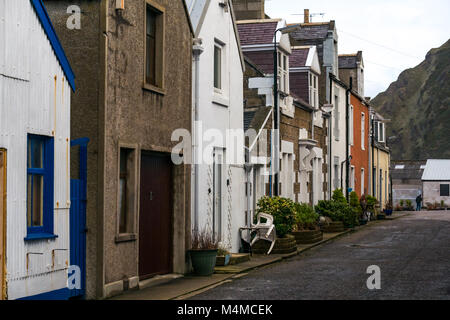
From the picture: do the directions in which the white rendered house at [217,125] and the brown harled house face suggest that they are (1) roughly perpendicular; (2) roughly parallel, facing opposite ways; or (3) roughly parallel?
roughly parallel

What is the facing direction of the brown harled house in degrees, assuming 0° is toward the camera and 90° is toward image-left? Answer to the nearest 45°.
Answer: approximately 315°

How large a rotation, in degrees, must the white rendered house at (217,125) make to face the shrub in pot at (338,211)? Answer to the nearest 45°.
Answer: approximately 135° to its left

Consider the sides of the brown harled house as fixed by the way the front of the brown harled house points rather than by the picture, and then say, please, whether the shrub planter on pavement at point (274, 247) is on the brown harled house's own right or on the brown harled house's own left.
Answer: on the brown harled house's own left

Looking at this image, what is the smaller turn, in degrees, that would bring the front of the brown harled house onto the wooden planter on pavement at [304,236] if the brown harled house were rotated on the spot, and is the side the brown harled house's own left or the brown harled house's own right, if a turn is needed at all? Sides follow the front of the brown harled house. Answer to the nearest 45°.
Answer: approximately 90° to the brown harled house's own left

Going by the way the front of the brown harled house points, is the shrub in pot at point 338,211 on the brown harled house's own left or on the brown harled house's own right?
on the brown harled house's own left

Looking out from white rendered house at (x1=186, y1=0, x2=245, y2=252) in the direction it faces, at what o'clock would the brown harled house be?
The brown harled house is roughly at 2 o'clock from the white rendered house.

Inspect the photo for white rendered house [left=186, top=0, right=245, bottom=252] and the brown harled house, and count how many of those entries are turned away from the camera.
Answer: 0

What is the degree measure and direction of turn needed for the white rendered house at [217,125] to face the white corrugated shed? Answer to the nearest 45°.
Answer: approximately 45° to its right

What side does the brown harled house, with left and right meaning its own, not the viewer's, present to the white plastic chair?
left

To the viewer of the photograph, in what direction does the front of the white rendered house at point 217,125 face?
facing the viewer and to the right of the viewer
